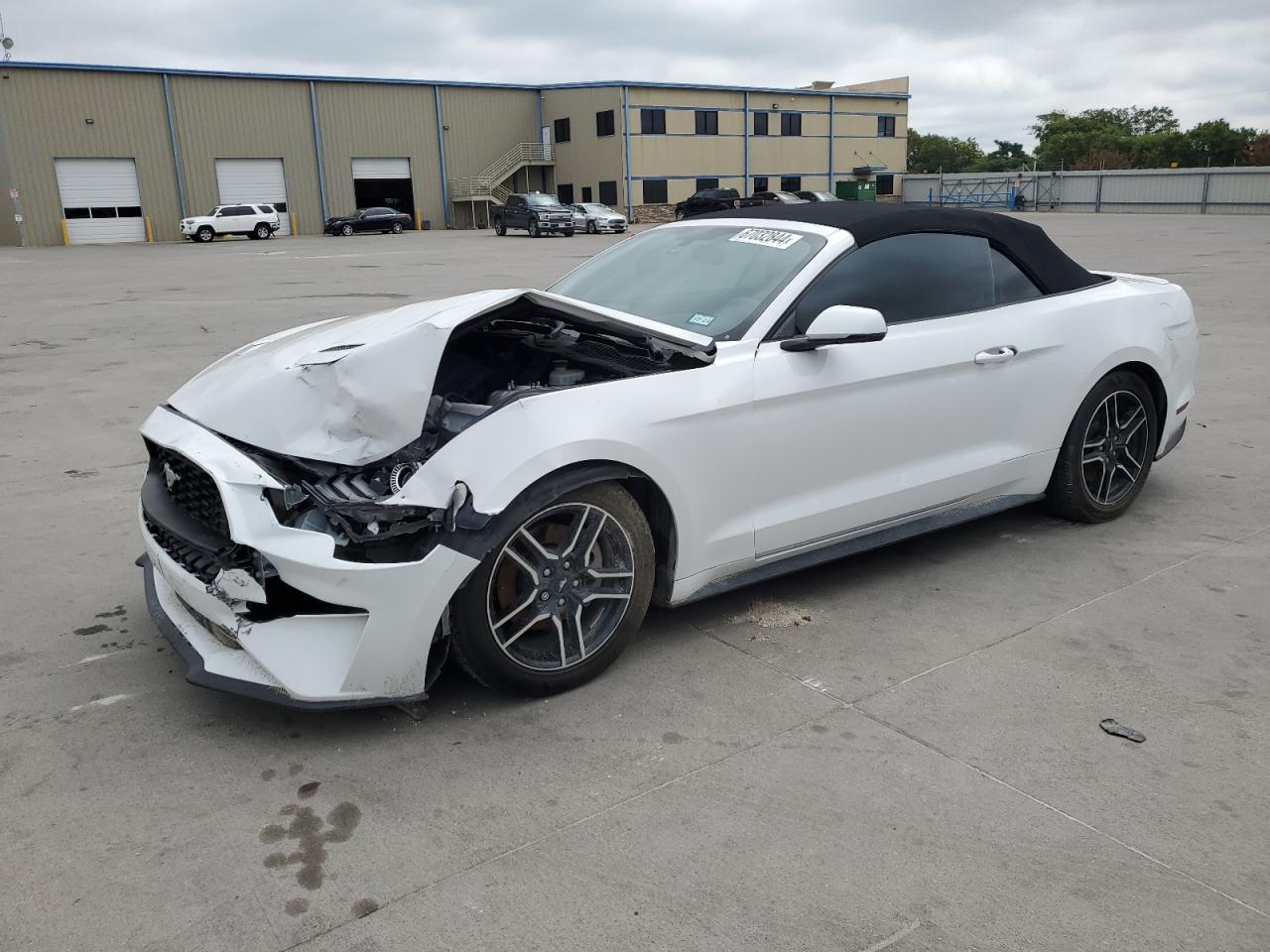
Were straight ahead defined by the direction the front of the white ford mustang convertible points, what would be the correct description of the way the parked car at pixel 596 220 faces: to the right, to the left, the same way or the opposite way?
to the left

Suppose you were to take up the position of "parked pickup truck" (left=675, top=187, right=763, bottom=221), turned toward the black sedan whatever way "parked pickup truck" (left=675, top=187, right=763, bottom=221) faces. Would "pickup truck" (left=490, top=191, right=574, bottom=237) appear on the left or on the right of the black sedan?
left

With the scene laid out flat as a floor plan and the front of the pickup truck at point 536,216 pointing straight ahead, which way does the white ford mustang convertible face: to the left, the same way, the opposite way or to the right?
to the right

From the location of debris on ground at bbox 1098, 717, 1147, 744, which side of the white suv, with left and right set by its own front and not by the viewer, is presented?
left

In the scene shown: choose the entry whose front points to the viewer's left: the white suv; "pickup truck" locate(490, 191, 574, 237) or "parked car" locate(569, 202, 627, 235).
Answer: the white suv

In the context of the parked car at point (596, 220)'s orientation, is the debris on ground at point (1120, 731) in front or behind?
in front

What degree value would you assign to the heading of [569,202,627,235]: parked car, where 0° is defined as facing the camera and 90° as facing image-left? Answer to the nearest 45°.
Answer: approximately 315°

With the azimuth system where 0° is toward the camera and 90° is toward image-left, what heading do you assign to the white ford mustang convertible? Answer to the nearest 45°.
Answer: approximately 45°

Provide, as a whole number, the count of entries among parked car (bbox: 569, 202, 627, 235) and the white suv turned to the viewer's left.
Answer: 1

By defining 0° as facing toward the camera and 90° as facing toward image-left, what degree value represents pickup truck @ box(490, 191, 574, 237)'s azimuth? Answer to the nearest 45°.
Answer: approximately 315°

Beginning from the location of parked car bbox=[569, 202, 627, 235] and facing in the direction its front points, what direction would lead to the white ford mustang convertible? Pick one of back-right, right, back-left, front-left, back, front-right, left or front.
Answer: front-right

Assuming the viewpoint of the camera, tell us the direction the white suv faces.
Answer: facing to the left of the viewer
